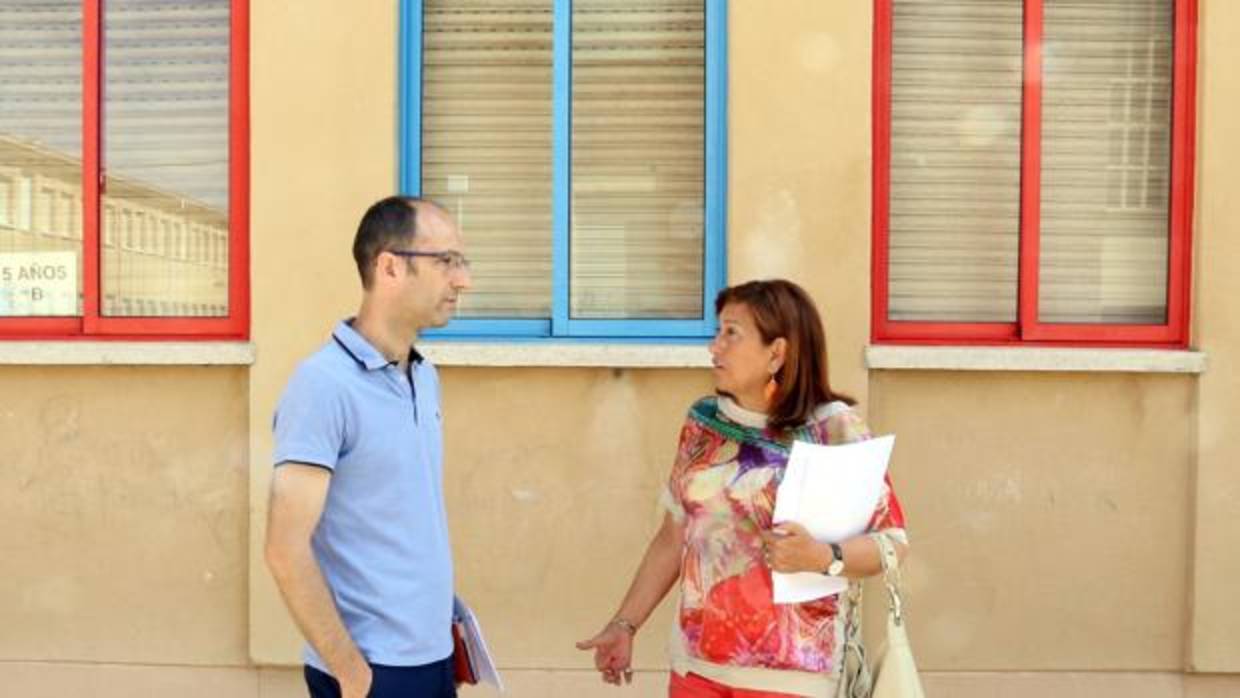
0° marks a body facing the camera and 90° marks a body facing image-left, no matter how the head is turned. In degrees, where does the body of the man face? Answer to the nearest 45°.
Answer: approximately 315°

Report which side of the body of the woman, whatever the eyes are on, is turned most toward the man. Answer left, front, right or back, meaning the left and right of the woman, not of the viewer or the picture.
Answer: front

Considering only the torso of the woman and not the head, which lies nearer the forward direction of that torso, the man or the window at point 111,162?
the man

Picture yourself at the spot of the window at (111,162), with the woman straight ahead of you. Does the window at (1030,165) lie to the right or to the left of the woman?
left

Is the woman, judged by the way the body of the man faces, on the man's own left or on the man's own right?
on the man's own left

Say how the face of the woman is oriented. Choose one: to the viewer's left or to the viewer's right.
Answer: to the viewer's left

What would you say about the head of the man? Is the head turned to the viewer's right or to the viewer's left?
to the viewer's right

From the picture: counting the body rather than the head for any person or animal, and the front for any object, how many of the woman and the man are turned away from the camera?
0

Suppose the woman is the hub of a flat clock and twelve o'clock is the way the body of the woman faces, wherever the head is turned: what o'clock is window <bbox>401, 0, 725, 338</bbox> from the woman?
The window is roughly at 4 o'clock from the woman.

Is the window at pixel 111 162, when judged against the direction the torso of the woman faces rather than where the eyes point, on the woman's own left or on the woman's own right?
on the woman's own right

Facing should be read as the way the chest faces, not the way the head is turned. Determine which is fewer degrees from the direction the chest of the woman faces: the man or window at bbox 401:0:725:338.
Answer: the man

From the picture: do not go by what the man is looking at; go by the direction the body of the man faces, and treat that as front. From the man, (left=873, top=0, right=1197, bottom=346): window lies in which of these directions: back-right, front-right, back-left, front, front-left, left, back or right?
left
